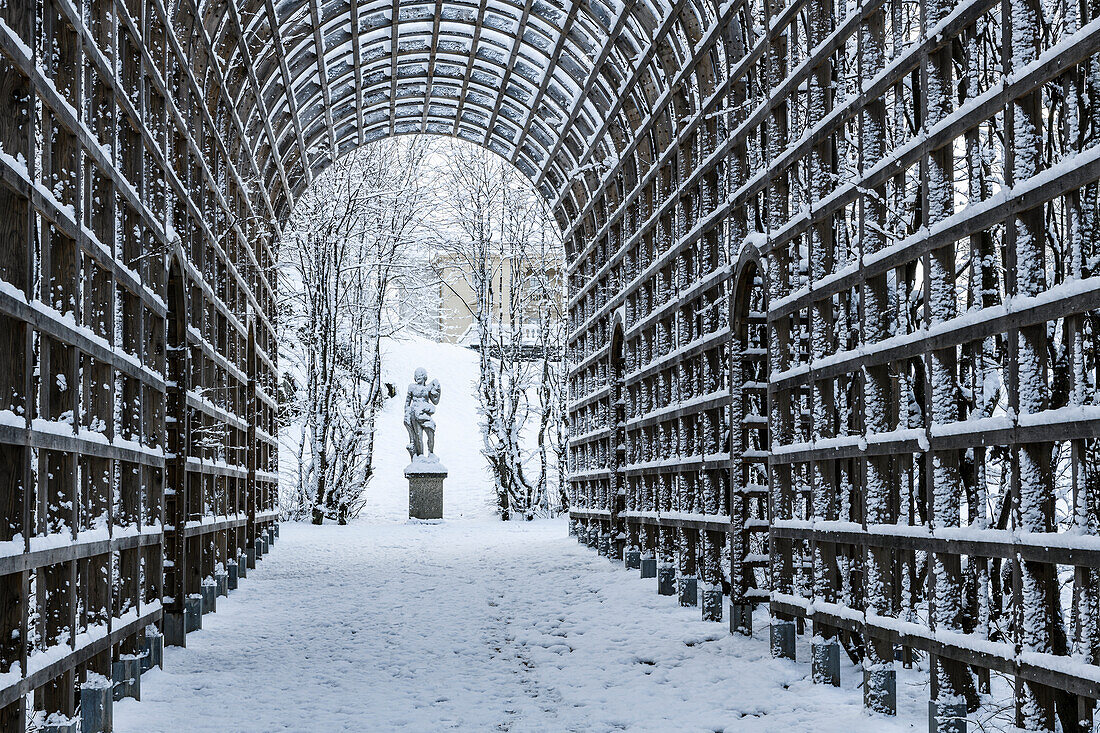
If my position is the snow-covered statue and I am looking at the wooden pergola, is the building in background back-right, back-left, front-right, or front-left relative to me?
back-left

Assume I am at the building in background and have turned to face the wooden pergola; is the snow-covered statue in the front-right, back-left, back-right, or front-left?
front-right

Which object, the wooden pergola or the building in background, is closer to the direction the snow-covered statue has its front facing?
the wooden pergola

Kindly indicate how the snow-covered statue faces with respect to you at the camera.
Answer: facing the viewer

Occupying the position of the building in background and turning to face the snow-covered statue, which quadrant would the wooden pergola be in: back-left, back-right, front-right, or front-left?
front-left

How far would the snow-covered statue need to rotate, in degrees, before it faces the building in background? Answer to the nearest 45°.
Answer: approximately 180°

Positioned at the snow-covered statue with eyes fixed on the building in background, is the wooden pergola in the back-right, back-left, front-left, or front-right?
back-right

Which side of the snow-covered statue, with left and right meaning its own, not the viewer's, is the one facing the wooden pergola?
front
